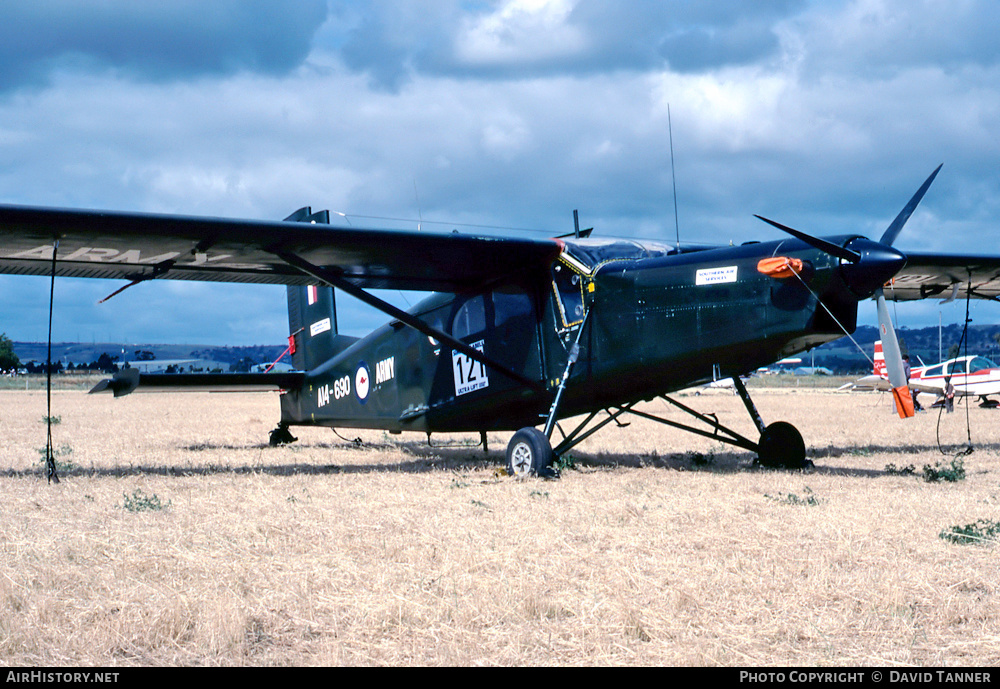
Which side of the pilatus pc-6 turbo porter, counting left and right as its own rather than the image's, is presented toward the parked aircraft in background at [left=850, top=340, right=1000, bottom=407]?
left

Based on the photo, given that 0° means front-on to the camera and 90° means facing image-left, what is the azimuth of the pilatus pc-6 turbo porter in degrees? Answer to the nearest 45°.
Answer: approximately 315°
